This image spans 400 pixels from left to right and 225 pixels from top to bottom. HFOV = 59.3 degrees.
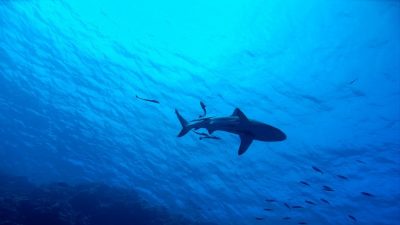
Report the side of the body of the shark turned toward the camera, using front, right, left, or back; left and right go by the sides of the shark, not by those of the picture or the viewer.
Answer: right
